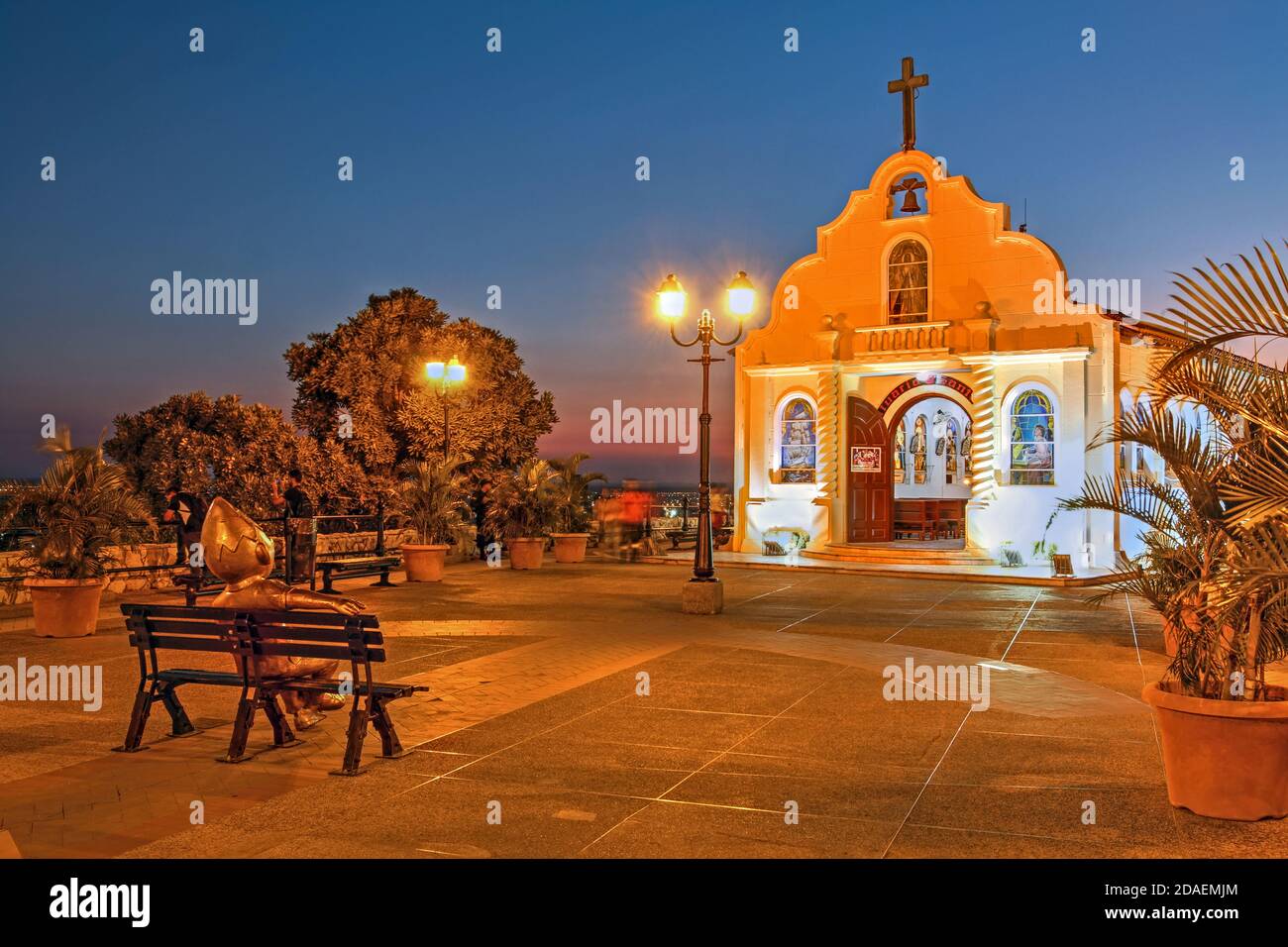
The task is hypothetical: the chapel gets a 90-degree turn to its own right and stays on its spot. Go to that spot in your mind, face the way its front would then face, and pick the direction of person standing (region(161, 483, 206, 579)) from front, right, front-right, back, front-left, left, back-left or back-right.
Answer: front-left

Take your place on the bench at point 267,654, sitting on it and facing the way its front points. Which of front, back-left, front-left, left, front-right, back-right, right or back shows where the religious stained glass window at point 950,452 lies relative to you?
front

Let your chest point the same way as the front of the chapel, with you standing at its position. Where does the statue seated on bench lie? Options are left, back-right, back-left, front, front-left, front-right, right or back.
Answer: front

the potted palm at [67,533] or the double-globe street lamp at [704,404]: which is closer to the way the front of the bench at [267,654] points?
the double-globe street lamp

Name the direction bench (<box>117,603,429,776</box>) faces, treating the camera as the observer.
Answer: facing away from the viewer and to the right of the viewer

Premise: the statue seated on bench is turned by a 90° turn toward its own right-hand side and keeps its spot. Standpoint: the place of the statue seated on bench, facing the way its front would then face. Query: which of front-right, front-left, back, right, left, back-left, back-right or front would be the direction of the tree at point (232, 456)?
back-left

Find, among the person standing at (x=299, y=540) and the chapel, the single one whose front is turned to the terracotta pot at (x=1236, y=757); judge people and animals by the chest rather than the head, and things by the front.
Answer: the chapel

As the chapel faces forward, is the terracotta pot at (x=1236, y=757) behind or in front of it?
in front

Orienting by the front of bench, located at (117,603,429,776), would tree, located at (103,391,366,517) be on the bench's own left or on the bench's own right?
on the bench's own left

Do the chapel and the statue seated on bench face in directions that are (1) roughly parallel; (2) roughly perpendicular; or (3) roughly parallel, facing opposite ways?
roughly parallel, facing opposite ways

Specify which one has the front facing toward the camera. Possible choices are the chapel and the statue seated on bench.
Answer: the chapel

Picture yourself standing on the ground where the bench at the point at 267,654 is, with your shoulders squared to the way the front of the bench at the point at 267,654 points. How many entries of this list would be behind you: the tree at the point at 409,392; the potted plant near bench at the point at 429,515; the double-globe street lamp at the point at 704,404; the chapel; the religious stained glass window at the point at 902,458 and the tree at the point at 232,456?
0

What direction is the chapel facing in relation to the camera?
toward the camera

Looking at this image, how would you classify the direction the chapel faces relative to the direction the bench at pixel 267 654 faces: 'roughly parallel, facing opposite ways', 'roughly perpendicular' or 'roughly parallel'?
roughly parallel, facing opposite ways

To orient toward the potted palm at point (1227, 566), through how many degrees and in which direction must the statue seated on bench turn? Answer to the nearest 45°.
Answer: approximately 90° to its right

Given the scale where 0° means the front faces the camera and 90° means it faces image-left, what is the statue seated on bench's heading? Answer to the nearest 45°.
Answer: approximately 225°
